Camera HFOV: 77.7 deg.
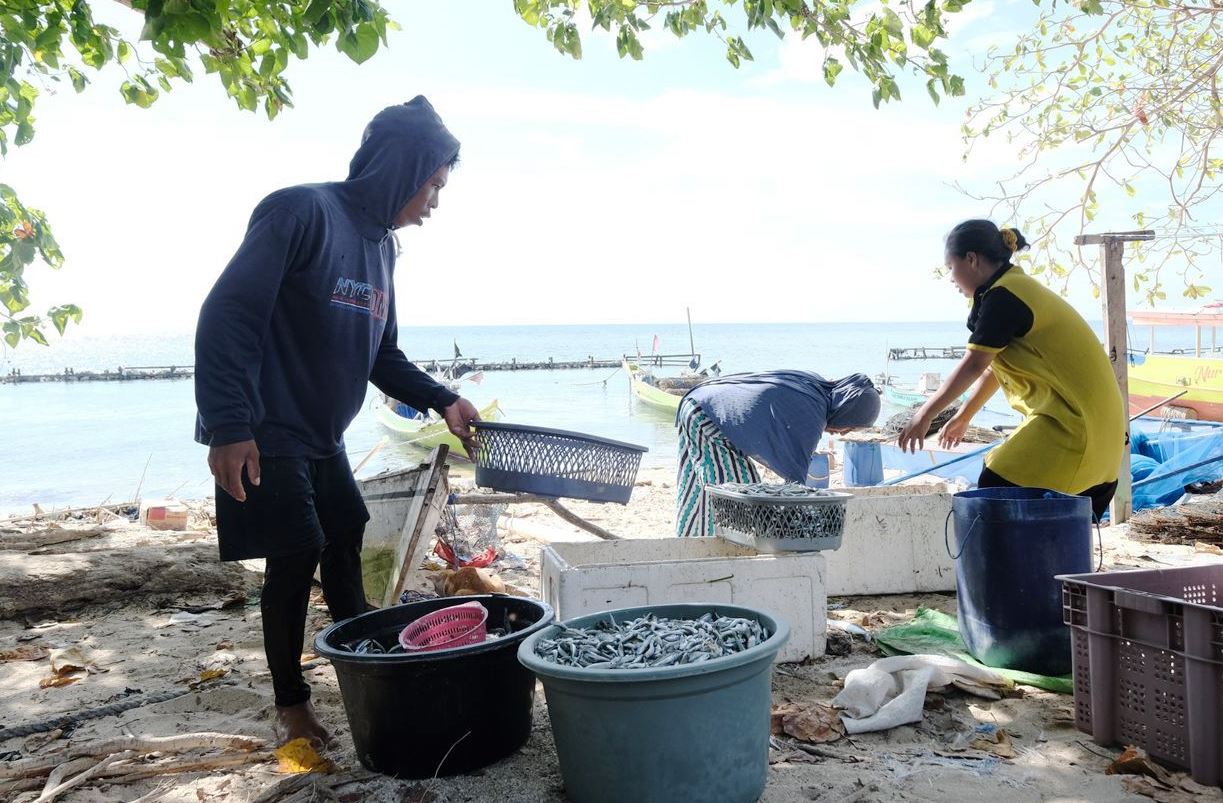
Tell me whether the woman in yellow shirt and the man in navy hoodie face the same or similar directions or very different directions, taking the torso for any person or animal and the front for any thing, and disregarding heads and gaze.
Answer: very different directions

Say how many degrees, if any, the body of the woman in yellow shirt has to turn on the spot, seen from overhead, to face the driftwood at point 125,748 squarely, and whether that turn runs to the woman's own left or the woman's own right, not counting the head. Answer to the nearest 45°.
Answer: approximately 45° to the woman's own left

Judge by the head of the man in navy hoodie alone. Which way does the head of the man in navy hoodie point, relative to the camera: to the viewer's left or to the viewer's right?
to the viewer's right

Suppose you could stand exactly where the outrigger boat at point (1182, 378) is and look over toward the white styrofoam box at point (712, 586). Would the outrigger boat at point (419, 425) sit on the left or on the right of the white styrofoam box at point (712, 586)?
right

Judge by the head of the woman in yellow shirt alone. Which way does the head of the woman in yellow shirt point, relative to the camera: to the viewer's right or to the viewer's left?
to the viewer's left

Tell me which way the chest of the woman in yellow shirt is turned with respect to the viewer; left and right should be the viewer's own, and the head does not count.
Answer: facing to the left of the viewer
